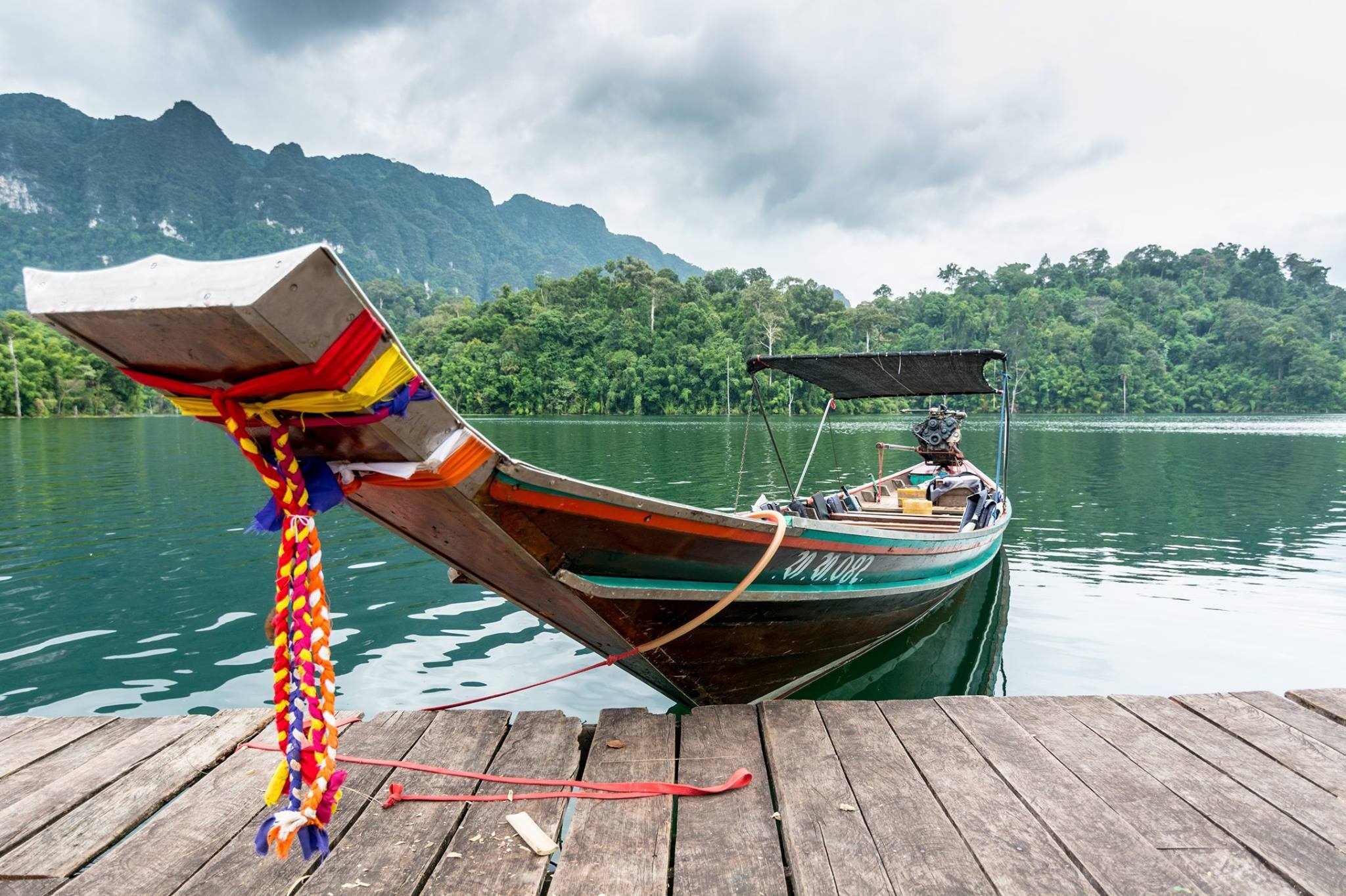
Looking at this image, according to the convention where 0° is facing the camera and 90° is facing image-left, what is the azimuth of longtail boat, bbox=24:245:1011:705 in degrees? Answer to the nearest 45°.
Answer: approximately 45°
